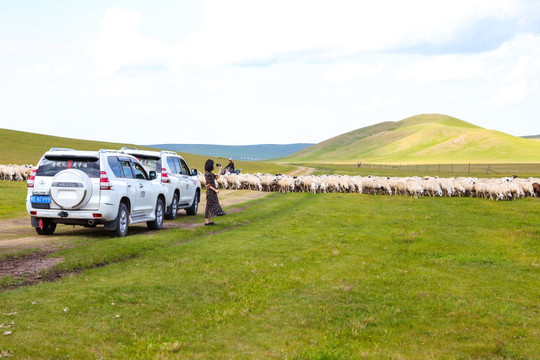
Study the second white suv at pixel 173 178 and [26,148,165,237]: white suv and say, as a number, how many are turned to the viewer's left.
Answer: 0

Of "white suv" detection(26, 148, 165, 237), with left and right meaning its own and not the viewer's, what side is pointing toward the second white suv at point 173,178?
front

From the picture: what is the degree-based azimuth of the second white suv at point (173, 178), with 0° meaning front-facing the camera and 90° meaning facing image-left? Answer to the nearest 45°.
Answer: approximately 225°

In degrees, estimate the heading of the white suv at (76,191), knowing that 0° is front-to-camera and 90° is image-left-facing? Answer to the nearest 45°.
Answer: approximately 225°

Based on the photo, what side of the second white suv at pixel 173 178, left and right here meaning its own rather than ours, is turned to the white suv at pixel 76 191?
back
